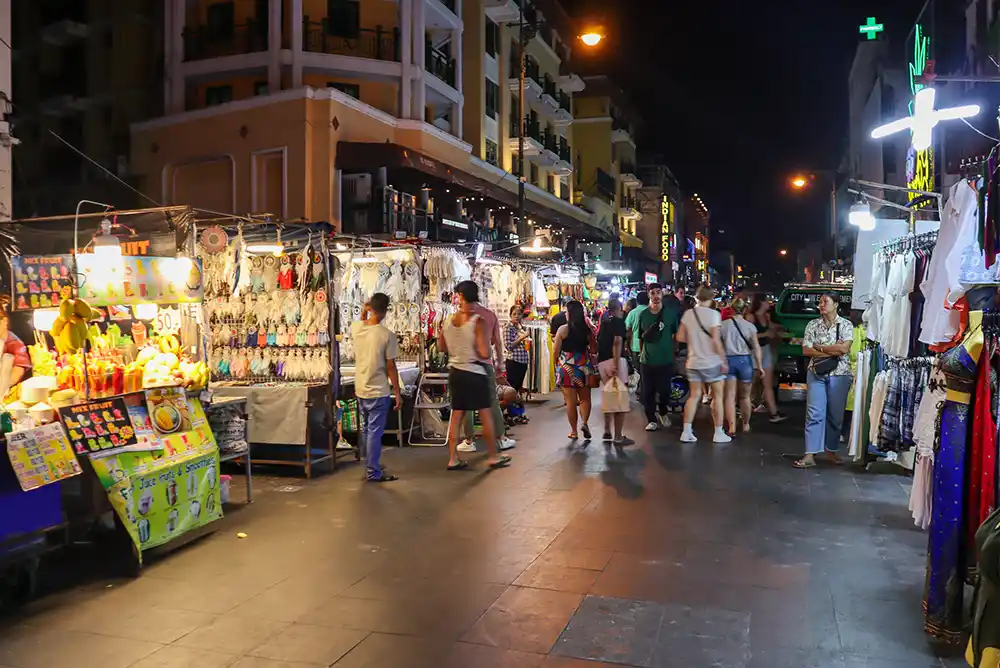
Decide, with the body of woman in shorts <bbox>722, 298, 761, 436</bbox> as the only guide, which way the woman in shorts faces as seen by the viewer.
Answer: away from the camera

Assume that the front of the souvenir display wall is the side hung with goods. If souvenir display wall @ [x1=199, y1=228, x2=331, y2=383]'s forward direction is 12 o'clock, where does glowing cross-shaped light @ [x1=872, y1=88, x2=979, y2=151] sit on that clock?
The glowing cross-shaped light is roughly at 10 o'clock from the souvenir display wall.

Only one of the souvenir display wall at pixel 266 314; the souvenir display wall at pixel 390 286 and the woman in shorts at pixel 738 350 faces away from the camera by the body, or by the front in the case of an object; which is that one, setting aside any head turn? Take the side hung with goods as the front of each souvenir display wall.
the woman in shorts

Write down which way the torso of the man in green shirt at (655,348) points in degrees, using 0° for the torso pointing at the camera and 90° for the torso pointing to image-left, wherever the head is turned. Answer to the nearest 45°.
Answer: approximately 0°

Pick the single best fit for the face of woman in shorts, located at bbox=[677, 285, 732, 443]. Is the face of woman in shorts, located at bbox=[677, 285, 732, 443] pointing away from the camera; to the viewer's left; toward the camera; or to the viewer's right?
away from the camera

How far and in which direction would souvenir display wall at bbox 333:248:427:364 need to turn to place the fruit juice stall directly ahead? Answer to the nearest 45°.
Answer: approximately 45° to its right

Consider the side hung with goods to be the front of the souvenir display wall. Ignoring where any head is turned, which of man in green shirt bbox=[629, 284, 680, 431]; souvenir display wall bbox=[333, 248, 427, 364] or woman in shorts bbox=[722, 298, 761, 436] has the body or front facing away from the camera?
the woman in shorts

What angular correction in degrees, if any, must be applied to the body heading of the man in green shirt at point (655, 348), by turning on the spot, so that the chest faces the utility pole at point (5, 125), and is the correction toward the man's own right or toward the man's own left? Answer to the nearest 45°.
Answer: approximately 90° to the man's own right

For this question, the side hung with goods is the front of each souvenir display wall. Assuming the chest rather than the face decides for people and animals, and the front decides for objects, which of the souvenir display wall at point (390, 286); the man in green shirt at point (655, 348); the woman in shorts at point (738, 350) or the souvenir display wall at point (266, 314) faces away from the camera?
the woman in shorts
